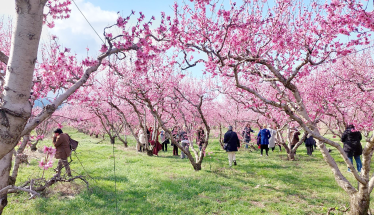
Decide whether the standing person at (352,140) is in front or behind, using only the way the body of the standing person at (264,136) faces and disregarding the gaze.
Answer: behind

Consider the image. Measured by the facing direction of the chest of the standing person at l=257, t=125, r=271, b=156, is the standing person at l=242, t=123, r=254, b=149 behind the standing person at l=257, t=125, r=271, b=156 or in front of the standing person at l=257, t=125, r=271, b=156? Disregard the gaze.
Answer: in front

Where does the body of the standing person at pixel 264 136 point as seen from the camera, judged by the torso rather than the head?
away from the camera
